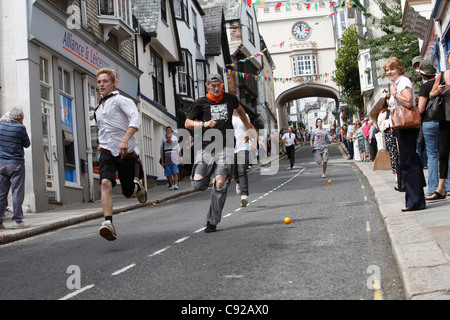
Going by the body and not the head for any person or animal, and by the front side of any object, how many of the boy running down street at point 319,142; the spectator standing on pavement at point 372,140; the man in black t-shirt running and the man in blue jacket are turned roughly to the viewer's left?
1

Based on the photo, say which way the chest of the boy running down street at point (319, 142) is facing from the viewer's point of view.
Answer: toward the camera

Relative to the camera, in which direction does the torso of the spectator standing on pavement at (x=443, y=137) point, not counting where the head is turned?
to the viewer's left

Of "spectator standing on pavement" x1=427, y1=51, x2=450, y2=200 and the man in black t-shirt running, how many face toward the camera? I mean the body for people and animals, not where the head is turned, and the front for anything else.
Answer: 1

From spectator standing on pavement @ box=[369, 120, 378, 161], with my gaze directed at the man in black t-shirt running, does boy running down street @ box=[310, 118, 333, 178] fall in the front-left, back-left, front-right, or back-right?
front-right

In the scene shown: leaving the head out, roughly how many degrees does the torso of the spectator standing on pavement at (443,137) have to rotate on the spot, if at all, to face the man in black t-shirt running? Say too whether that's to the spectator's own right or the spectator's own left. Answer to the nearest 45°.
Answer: approximately 45° to the spectator's own left

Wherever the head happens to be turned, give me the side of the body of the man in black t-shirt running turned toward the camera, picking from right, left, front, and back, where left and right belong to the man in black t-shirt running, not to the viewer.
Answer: front

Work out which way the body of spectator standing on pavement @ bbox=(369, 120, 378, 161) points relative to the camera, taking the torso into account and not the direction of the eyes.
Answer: to the viewer's left

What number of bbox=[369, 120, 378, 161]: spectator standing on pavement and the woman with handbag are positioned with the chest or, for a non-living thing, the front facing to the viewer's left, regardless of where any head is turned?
2

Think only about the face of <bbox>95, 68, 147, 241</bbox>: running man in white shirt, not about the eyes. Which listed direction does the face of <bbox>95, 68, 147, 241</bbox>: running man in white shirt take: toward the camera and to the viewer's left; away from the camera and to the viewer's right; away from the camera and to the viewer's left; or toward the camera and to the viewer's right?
toward the camera and to the viewer's left

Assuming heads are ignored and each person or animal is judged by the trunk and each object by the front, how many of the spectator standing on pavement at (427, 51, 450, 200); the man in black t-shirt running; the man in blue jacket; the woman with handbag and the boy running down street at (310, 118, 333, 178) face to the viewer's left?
2

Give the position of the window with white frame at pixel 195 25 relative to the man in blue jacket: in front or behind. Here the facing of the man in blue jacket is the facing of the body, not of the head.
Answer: in front

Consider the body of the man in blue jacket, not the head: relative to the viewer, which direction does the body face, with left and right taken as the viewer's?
facing away from the viewer and to the right of the viewer

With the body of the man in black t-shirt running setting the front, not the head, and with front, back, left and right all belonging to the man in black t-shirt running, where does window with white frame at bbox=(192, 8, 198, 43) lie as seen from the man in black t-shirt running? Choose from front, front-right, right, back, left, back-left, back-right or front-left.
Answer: back

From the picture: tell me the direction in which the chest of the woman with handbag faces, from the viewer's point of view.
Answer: to the viewer's left
